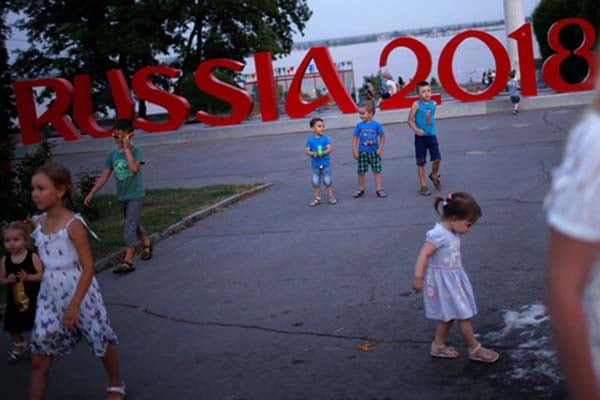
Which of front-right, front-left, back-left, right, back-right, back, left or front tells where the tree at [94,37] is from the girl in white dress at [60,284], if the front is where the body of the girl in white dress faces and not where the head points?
back-right

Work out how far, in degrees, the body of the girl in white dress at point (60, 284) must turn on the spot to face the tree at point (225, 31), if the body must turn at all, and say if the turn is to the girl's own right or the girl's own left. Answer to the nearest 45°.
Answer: approximately 135° to the girl's own right

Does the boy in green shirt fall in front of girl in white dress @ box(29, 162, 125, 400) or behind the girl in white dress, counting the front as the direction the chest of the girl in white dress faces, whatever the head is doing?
behind

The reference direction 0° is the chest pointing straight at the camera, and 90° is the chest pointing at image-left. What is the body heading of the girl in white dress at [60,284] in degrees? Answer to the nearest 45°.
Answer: approximately 45°

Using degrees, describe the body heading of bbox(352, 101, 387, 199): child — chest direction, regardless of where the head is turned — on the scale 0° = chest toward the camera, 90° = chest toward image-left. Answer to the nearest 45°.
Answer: approximately 0°

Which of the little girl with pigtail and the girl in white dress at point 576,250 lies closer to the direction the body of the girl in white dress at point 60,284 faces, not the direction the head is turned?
the girl in white dress

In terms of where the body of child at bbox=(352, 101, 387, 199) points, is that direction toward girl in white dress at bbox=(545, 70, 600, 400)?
yes

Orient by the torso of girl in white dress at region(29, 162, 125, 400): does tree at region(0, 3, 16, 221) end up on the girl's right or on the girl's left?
on the girl's right

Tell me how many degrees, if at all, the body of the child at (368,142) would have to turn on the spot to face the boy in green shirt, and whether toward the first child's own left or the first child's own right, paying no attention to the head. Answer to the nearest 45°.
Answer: approximately 45° to the first child's own right
